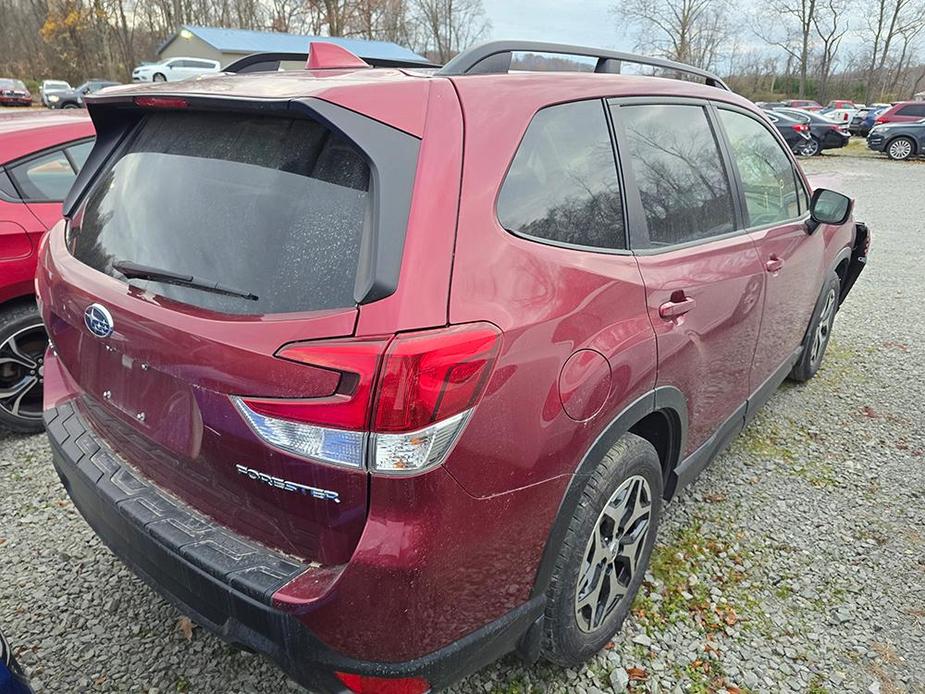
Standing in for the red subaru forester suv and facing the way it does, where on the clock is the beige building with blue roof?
The beige building with blue roof is roughly at 10 o'clock from the red subaru forester suv.

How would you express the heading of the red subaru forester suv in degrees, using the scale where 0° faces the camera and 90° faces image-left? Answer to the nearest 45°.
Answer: approximately 225°

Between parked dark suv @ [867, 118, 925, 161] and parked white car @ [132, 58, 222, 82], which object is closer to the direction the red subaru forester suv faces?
the parked dark suv

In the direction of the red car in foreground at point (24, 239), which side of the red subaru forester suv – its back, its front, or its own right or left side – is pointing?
left

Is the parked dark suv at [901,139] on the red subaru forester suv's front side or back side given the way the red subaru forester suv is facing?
on the front side

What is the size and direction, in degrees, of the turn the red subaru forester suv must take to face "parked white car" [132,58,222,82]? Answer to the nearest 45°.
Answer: approximately 45° to its left
